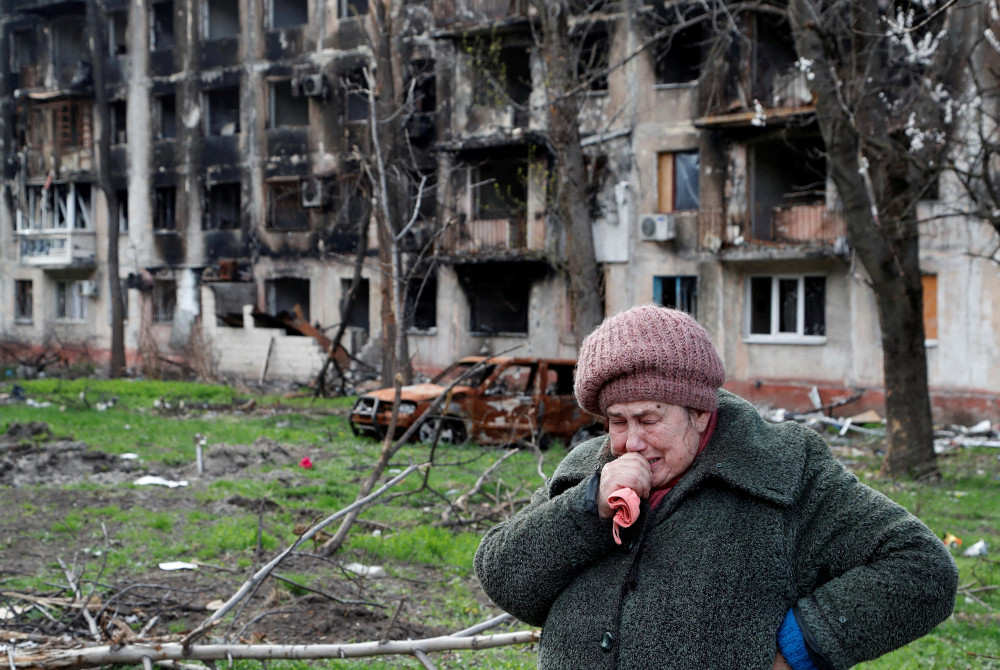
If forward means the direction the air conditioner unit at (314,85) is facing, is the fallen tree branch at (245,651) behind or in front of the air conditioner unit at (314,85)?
in front

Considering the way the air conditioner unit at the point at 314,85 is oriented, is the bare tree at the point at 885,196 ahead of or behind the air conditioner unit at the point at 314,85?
ahead

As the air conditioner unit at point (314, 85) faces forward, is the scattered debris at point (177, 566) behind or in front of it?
in front

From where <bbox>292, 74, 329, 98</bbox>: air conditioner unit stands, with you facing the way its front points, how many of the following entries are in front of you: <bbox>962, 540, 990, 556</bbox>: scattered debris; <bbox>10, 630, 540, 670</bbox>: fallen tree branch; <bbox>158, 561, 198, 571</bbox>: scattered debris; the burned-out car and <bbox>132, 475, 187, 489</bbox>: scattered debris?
5

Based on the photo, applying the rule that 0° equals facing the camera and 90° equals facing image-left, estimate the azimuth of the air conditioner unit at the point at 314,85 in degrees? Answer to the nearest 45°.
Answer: approximately 0°

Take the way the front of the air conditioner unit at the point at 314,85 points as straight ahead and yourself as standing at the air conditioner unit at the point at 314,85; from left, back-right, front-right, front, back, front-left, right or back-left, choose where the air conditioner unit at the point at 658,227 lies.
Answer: front-left

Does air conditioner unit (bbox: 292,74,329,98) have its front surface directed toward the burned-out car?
yes

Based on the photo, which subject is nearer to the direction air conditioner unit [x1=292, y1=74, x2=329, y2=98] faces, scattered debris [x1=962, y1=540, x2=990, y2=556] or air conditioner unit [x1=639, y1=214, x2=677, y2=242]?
the scattered debris
